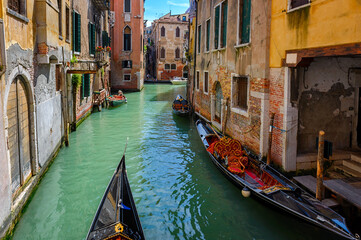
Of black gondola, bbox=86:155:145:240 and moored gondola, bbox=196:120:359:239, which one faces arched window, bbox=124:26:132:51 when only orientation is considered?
the black gondola

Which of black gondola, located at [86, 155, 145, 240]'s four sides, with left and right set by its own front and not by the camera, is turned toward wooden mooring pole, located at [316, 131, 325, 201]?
right

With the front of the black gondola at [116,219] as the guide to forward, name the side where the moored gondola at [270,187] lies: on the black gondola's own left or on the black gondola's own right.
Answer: on the black gondola's own right

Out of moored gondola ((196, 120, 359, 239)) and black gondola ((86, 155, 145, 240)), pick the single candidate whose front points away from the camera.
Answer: the black gondola

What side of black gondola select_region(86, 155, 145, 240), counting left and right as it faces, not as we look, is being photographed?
back

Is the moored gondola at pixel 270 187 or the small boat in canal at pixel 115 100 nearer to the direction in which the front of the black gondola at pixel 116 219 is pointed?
the small boat in canal

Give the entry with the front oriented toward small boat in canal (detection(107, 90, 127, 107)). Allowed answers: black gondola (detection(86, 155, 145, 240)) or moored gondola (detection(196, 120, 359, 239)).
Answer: the black gondola

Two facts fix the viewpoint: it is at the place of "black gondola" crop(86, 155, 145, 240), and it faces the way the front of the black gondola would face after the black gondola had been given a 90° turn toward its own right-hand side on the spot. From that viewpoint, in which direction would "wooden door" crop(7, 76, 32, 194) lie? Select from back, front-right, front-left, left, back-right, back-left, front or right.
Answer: back-left

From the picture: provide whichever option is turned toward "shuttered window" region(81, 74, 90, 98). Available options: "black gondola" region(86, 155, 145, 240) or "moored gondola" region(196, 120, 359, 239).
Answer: the black gondola

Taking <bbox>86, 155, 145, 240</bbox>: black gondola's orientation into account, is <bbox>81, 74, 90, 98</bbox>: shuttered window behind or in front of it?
in front
